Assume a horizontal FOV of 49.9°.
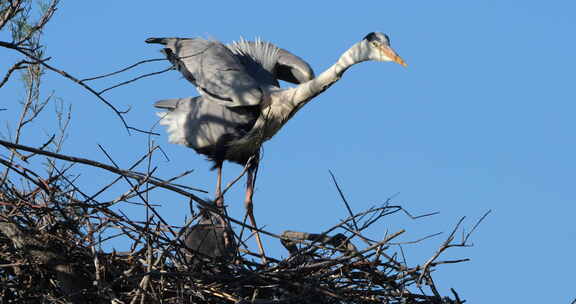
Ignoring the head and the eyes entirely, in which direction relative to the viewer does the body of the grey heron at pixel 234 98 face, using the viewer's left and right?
facing to the right of the viewer
